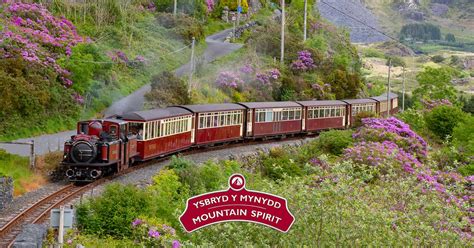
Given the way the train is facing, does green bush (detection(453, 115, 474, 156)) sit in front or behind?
behind

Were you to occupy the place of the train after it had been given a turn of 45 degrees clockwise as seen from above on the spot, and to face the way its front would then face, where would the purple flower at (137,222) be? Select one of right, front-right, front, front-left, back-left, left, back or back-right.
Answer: left

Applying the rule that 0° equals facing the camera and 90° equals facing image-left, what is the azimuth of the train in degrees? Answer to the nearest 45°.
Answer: approximately 45°

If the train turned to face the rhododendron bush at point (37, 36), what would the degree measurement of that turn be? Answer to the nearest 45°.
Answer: approximately 90° to its right

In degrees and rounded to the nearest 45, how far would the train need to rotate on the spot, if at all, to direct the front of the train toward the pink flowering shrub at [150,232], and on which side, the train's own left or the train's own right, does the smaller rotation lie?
approximately 45° to the train's own left

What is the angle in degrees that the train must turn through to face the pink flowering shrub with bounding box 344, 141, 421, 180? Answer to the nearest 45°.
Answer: approximately 135° to its left

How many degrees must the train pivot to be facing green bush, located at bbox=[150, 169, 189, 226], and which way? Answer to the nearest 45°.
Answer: approximately 45° to its left
